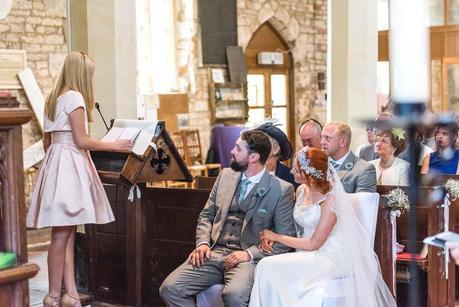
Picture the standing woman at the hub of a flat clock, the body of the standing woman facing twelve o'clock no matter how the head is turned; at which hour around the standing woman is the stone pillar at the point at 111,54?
The stone pillar is roughly at 11 o'clock from the standing woman.

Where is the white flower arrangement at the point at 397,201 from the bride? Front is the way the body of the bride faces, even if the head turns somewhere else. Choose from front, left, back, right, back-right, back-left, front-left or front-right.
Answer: back-right

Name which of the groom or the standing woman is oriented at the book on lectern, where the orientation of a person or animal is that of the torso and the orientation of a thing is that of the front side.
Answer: the standing woman

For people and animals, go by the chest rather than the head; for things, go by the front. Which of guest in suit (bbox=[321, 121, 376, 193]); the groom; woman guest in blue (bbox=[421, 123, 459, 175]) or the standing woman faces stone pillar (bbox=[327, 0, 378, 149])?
the standing woman

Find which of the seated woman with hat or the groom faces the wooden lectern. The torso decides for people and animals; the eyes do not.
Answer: the seated woman with hat

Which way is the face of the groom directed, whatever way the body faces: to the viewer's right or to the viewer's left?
to the viewer's left

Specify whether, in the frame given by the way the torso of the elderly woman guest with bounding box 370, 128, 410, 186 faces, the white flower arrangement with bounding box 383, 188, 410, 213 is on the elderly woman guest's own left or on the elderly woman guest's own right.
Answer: on the elderly woman guest's own left
